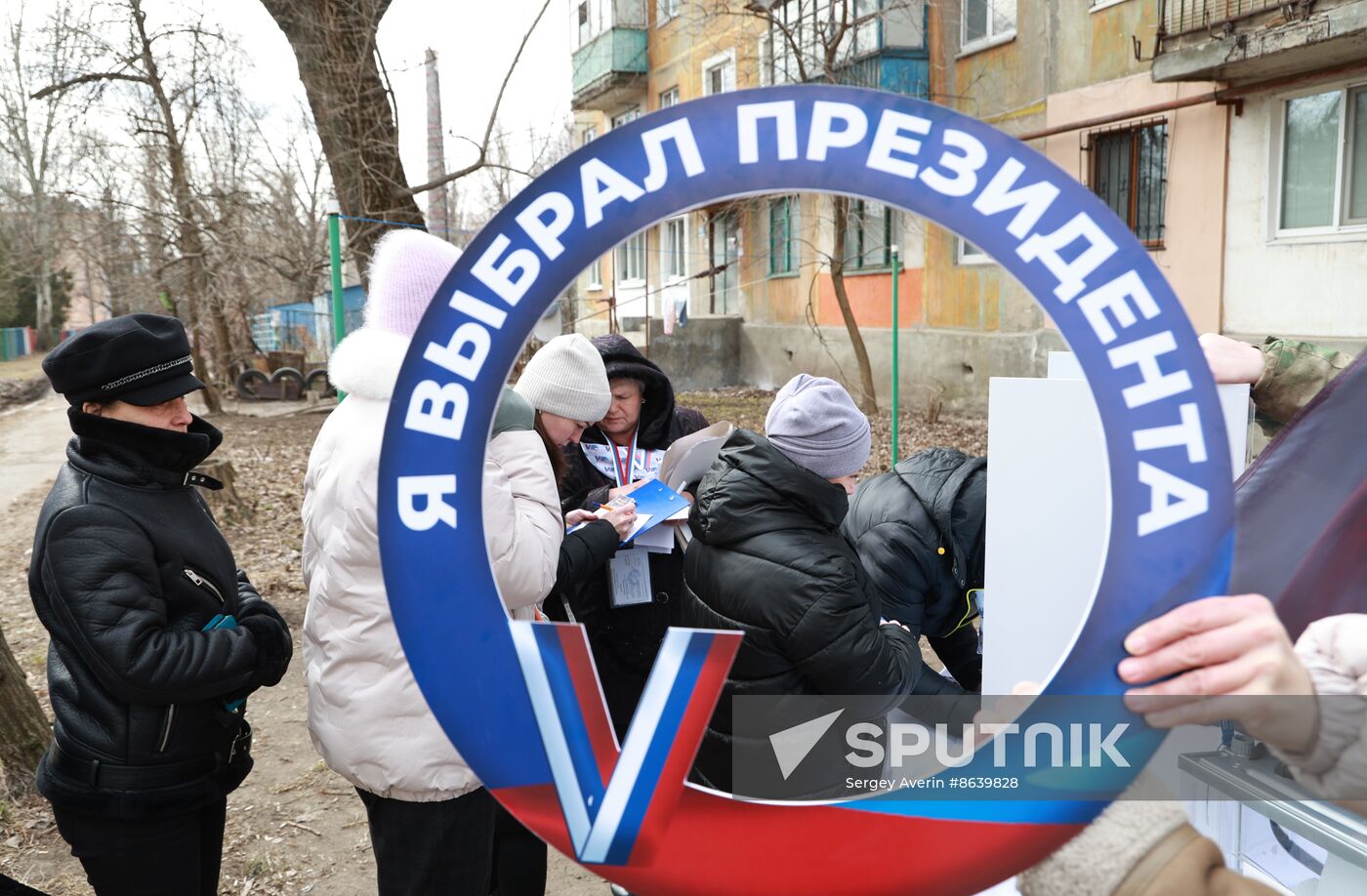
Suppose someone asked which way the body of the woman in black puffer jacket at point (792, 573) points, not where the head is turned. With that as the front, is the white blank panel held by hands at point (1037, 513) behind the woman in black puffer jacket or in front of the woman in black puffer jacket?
in front

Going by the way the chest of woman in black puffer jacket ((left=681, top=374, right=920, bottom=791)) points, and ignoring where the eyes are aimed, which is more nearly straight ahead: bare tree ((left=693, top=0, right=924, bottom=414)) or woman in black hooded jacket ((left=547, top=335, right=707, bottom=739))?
the bare tree

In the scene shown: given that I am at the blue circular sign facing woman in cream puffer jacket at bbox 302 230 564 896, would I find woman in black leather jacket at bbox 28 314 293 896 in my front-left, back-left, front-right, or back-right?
front-left

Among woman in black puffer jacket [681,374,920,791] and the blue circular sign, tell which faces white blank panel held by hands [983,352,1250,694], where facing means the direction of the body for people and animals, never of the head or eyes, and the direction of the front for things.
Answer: the woman in black puffer jacket

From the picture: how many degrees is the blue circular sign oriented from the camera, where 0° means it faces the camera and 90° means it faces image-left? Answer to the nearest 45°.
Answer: approximately 0°

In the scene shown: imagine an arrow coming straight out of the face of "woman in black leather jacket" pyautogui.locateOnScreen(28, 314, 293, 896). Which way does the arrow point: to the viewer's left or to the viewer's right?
to the viewer's right

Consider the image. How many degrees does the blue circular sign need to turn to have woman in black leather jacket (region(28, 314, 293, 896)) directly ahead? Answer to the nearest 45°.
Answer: approximately 135° to its right

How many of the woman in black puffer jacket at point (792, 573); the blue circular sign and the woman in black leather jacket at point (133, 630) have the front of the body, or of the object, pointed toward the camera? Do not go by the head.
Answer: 1

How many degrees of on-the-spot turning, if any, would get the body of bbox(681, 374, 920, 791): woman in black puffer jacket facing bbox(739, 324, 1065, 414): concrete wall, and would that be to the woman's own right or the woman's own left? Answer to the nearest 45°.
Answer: approximately 45° to the woman's own left

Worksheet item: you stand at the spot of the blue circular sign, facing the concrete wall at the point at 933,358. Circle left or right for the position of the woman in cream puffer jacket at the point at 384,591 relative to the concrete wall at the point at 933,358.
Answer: left

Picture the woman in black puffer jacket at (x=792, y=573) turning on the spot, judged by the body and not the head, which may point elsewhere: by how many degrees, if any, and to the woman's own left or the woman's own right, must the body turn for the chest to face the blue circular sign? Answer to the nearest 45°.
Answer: approximately 135° to the woman's own right

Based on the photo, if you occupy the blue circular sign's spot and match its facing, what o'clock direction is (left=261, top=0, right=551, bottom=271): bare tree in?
The bare tree is roughly at 5 o'clock from the blue circular sign.

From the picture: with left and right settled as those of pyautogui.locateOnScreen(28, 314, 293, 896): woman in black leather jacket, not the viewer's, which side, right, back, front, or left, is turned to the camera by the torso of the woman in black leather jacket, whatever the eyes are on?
right

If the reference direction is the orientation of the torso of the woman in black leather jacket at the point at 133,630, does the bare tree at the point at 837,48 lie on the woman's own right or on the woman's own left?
on the woman's own left

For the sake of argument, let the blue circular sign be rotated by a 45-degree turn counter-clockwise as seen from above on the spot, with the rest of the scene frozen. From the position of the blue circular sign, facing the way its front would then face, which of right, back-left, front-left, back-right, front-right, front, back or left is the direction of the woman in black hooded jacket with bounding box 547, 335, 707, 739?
back-left
